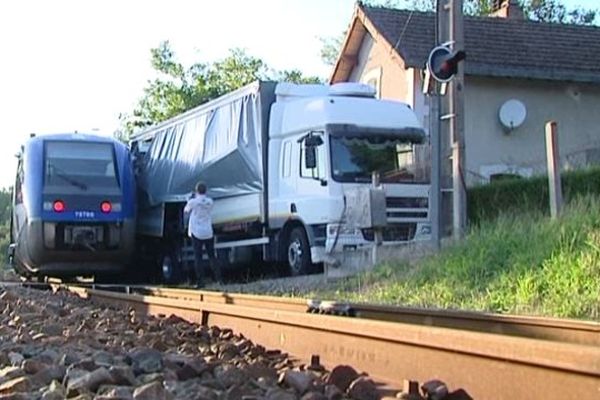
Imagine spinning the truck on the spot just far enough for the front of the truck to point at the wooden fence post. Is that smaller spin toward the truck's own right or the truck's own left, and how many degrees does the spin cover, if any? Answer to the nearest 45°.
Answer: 0° — it already faces it

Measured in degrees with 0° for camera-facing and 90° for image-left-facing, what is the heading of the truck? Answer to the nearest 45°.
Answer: approximately 315°

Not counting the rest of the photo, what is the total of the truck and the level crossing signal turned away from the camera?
0

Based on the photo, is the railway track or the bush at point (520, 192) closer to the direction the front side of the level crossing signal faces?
the railway track

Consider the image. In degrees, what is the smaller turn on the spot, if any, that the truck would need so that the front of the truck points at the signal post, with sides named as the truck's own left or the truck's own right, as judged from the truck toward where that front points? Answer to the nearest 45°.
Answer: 0° — it already faces it

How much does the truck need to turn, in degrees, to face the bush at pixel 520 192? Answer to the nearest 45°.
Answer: approximately 45° to its left

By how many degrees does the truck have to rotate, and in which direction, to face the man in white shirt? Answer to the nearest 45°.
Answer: approximately 135° to its right

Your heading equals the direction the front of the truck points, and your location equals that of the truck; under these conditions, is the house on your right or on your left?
on your left
